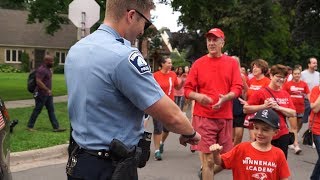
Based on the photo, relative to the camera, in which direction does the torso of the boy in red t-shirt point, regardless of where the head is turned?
toward the camera

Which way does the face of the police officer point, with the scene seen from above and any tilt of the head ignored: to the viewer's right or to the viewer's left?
to the viewer's right

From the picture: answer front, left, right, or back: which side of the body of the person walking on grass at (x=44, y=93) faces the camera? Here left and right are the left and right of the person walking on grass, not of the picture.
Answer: right

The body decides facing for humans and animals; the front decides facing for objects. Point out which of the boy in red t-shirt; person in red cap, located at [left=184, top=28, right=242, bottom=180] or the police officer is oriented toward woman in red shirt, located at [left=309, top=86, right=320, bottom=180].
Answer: the police officer

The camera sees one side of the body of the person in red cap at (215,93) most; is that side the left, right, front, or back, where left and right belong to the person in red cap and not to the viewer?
front

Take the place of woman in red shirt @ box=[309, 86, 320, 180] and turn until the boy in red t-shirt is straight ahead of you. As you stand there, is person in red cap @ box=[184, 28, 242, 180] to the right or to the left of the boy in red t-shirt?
right

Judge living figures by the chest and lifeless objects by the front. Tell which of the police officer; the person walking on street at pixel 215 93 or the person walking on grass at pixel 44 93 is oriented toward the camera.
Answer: the person walking on street at pixel 215 93

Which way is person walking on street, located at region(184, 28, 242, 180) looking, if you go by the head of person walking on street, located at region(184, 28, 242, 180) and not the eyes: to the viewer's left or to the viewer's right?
to the viewer's left

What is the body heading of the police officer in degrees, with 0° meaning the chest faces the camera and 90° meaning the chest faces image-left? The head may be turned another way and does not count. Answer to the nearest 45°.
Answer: approximately 225°

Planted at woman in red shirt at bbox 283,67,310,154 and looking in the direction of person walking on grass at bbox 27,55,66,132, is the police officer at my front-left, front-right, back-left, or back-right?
front-left

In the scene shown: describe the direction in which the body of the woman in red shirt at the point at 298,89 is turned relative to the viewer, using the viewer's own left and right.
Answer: facing the viewer

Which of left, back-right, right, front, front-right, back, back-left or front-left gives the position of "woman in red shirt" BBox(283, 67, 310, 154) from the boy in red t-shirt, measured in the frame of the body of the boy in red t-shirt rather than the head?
back
